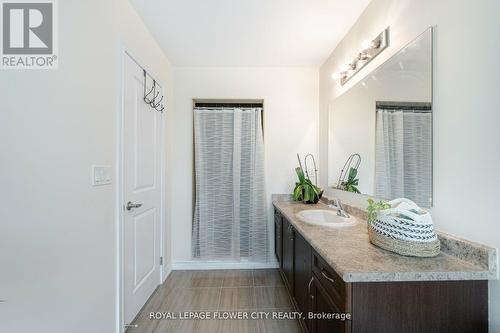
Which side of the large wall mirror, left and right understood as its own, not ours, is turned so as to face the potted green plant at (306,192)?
right

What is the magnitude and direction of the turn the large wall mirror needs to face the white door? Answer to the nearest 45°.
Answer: approximately 45° to its right

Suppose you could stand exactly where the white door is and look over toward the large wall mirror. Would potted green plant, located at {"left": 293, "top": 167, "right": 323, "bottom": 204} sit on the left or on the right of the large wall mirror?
left

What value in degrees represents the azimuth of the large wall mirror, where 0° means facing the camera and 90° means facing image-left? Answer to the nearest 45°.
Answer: approximately 45°

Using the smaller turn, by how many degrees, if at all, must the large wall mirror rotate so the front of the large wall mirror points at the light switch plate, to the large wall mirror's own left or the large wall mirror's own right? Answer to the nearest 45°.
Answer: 0° — it already faces it

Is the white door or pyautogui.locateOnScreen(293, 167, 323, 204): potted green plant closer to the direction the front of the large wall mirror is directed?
the white door
